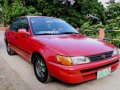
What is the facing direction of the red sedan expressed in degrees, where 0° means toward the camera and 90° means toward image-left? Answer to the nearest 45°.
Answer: approximately 315°
